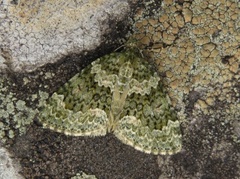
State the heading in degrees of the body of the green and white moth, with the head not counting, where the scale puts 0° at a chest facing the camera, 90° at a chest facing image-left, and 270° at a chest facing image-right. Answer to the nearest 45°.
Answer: approximately 180°
